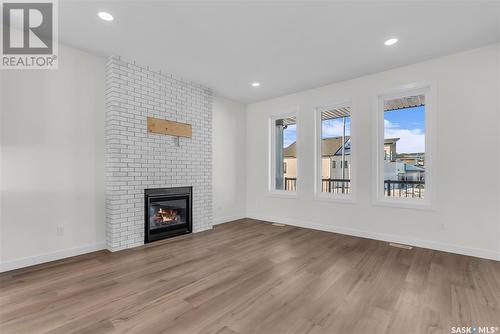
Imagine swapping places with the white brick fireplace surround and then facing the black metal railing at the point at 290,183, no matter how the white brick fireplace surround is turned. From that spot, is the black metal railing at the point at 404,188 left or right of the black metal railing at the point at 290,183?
right

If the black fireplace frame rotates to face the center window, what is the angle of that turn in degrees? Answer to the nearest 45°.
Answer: approximately 45° to its left

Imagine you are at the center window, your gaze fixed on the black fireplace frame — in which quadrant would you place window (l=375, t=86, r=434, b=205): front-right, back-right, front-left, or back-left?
back-left

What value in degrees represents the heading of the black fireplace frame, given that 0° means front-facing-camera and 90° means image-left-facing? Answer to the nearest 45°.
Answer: approximately 315°

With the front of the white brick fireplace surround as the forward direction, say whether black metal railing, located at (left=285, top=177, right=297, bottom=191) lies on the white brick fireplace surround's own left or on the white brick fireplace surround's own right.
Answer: on the white brick fireplace surround's own left

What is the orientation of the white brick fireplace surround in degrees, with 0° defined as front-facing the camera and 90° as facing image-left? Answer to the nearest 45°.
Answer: approximately 315°

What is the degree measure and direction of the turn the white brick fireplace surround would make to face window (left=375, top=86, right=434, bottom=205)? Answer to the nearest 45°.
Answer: approximately 45° to its left

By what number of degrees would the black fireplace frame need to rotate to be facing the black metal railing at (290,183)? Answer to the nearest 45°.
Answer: approximately 45° to its left
